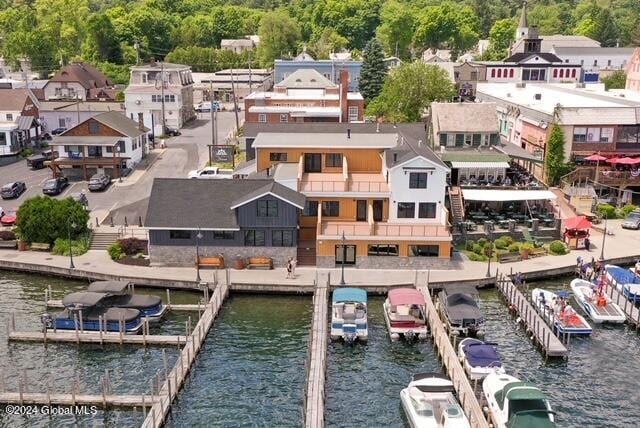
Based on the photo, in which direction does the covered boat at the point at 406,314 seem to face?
away from the camera

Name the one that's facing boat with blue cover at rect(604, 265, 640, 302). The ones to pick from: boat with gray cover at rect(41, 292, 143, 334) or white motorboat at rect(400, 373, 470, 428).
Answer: boat with gray cover at rect(41, 292, 143, 334)

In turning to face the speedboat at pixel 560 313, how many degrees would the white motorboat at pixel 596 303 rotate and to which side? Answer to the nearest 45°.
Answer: approximately 90° to its left

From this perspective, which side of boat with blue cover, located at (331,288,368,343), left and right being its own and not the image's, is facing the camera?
back

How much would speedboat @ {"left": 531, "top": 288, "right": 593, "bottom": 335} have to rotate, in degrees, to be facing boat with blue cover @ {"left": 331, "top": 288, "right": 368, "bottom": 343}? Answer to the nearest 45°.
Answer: approximately 90° to its left

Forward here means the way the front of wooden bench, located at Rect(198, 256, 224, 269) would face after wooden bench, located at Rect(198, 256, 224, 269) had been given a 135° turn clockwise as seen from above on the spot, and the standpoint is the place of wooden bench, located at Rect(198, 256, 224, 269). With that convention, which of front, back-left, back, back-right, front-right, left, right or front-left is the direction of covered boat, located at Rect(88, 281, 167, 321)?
left

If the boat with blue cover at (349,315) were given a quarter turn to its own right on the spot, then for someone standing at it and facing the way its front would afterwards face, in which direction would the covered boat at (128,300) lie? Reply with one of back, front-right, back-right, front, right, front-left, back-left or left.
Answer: back

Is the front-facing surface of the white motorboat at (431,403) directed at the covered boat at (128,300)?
no

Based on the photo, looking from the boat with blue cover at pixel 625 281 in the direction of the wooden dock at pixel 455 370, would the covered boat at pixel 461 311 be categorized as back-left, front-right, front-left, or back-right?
front-right

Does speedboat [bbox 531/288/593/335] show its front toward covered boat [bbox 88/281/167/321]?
no

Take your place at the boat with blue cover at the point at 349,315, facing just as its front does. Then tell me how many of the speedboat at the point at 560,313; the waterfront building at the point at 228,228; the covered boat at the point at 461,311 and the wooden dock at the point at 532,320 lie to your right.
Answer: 3

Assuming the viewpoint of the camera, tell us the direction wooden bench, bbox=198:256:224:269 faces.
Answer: facing the viewer

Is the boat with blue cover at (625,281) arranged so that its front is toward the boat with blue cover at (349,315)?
no
